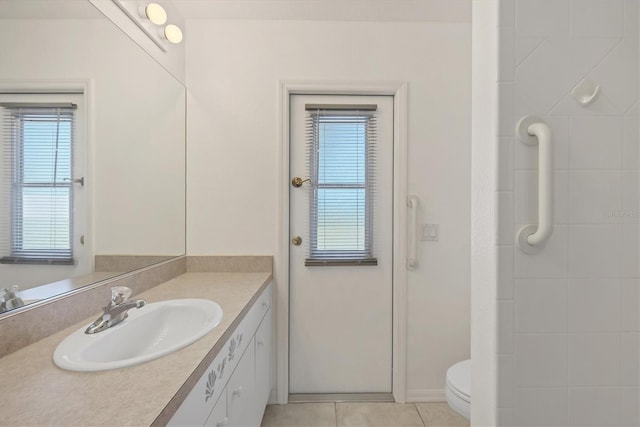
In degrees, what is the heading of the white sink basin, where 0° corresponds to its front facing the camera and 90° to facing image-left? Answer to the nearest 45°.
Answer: approximately 315°

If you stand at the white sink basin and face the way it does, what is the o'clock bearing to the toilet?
The toilet is roughly at 11 o'clock from the white sink basin.

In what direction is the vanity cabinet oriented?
to the viewer's right
